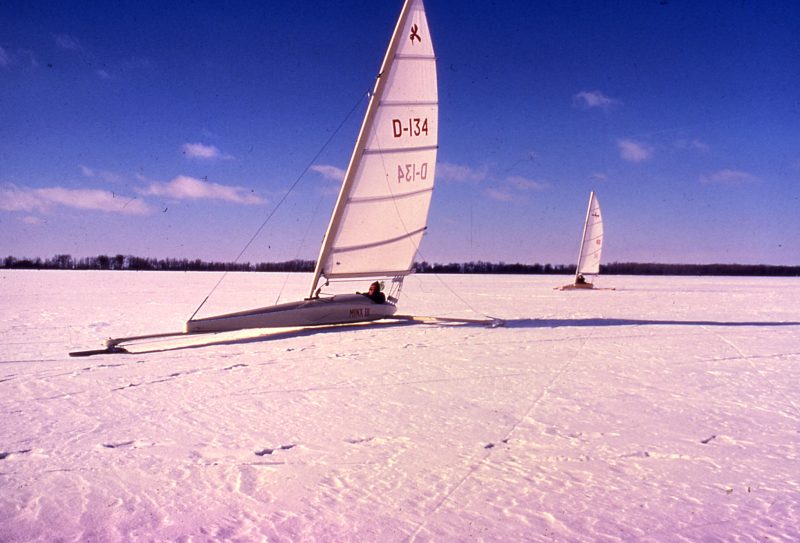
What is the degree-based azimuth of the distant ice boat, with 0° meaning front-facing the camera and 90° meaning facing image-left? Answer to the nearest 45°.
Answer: approximately 45°
